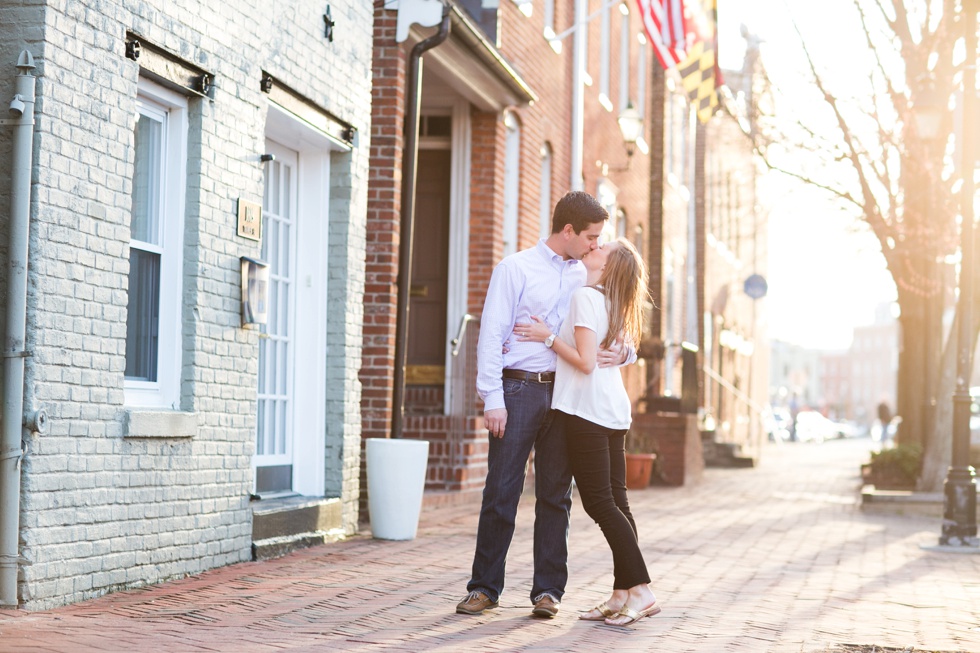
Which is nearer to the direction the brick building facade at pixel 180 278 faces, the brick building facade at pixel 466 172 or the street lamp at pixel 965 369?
the street lamp

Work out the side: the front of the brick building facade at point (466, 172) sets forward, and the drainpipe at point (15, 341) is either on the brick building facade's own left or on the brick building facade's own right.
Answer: on the brick building facade's own right

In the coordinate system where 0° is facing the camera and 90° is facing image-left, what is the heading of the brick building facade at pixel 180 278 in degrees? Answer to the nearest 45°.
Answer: approximately 315°

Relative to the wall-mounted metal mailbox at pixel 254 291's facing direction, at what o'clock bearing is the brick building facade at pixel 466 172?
The brick building facade is roughly at 8 o'clock from the wall-mounted metal mailbox.

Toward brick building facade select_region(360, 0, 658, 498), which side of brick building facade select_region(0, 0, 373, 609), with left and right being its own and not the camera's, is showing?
left

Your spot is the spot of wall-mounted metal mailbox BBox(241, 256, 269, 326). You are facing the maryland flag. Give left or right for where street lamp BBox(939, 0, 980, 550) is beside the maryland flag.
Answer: right

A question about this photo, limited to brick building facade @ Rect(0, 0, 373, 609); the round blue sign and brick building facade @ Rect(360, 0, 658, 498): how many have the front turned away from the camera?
0

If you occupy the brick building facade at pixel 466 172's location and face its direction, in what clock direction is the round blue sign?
The round blue sign is roughly at 8 o'clock from the brick building facade.

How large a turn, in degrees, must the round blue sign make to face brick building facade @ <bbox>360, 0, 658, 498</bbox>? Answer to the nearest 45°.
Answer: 0° — it already faces it

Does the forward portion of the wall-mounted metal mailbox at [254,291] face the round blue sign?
no

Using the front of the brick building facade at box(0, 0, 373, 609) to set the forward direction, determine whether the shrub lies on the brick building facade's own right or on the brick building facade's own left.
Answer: on the brick building facade's own left

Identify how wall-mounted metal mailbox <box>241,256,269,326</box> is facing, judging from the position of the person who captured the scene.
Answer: facing the viewer and to the right of the viewer

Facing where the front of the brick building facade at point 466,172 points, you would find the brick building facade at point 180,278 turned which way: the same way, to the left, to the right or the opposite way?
the same way

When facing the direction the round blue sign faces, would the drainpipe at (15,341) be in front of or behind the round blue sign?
in front

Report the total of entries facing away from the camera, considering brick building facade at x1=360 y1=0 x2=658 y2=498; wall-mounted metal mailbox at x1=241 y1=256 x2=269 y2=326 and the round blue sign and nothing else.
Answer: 0

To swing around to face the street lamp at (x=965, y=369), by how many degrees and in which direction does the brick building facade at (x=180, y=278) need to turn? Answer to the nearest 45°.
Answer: approximately 90° to its left

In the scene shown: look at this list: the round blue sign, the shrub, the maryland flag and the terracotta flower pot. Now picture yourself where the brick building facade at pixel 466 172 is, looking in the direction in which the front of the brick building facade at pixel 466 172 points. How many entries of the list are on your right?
0
